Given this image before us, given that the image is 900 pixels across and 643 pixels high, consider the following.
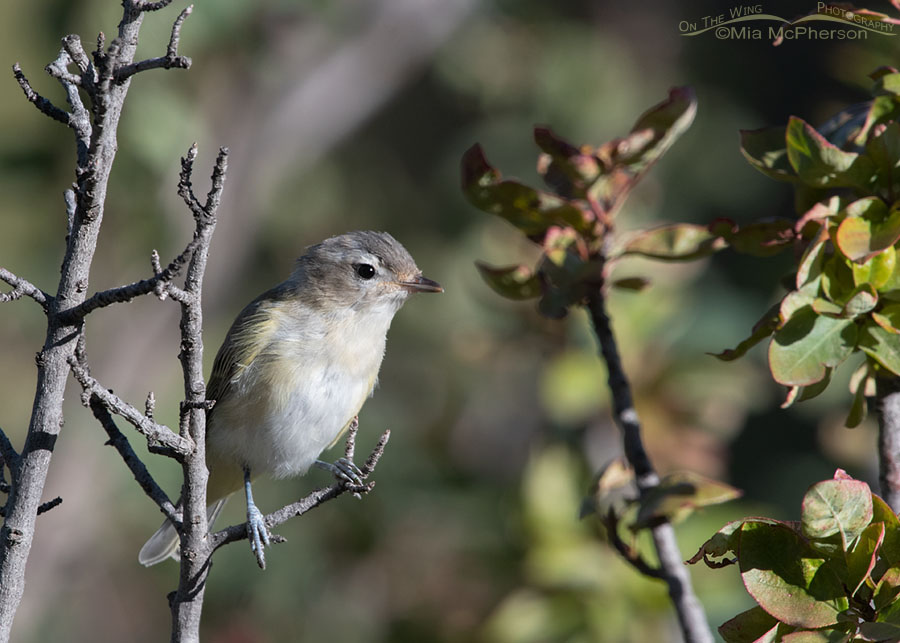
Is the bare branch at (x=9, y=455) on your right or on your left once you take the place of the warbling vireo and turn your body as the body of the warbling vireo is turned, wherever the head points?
on your right

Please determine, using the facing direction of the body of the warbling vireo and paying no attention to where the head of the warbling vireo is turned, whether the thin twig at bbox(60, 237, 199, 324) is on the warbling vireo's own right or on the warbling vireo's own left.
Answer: on the warbling vireo's own right

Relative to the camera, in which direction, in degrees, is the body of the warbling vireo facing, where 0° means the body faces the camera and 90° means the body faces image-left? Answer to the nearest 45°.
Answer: approximately 315°

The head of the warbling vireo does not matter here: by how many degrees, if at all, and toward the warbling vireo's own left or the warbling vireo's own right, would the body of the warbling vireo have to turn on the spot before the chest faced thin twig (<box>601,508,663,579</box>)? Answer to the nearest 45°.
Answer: approximately 45° to the warbling vireo's own left

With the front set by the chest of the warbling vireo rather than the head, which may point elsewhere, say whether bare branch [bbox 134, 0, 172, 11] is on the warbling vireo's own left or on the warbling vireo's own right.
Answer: on the warbling vireo's own right

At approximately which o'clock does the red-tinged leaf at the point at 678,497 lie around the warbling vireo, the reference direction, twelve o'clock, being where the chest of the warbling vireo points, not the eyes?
The red-tinged leaf is roughly at 10 o'clock from the warbling vireo.
